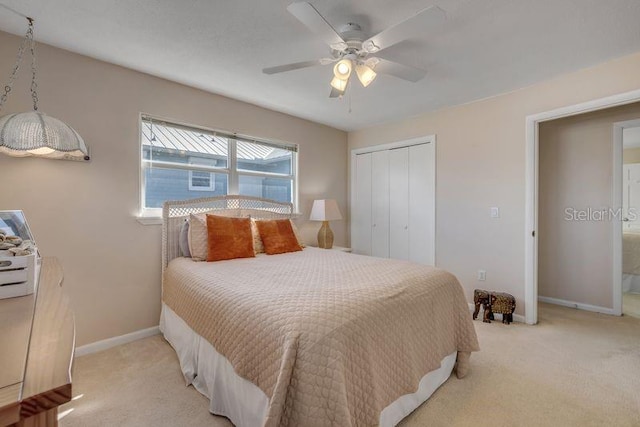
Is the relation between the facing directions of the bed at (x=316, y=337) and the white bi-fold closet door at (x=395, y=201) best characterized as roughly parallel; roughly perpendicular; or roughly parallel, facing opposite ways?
roughly perpendicular

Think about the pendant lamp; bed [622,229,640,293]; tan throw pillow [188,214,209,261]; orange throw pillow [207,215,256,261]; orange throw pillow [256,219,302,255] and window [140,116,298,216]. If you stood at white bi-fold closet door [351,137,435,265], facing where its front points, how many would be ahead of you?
5

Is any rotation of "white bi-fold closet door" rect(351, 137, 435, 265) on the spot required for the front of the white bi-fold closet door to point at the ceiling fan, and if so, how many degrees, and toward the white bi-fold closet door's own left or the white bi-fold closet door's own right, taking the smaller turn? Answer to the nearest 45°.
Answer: approximately 45° to the white bi-fold closet door's own left

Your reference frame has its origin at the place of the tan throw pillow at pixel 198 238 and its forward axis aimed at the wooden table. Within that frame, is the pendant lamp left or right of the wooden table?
right

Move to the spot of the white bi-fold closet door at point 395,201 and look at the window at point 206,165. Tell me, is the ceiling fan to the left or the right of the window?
left

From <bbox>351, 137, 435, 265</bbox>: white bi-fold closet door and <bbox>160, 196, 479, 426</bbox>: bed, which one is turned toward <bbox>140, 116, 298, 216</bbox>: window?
the white bi-fold closet door

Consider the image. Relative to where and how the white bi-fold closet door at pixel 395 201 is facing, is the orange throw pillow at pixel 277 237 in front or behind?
in front

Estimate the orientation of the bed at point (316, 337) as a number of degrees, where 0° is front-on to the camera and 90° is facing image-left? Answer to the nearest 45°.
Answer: approximately 315°

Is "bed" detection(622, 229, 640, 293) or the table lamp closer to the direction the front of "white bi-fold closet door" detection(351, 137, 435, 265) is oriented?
the table lamp

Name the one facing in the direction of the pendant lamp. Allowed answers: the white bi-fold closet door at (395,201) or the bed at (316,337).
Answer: the white bi-fold closet door

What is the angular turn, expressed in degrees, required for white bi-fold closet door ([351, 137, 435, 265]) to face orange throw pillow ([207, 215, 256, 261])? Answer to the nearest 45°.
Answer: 0° — it already faces it

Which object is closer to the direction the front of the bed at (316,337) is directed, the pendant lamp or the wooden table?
the wooden table
